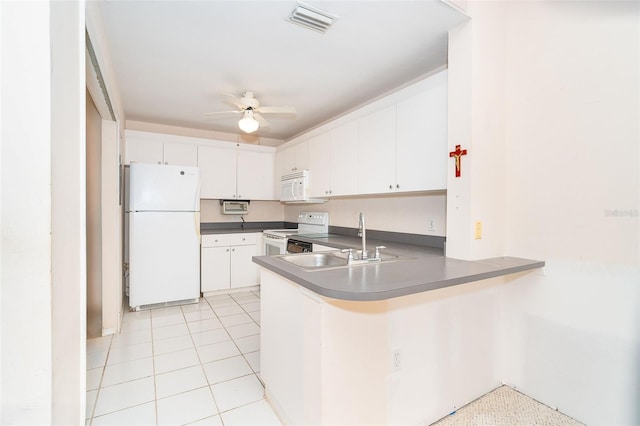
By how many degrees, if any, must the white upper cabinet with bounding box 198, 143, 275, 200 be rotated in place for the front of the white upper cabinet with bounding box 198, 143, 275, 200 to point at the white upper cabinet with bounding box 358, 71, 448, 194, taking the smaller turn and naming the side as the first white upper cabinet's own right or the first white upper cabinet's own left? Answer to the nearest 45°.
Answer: approximately 45° to the first white upper cabinet's own left

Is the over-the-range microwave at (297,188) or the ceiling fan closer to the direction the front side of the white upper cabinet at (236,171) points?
the ceiling fan

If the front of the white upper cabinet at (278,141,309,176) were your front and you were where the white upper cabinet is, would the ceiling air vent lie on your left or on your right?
on your left

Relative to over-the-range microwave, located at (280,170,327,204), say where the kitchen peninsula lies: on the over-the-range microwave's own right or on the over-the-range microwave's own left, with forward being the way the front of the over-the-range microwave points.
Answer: on the over-the-range microwave's own left

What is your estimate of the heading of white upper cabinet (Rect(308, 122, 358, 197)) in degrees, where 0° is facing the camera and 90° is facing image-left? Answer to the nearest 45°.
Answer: approximately 45°

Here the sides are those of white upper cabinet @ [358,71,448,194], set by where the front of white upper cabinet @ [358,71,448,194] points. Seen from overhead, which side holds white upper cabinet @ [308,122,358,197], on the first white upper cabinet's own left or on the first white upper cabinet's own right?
on the first white upper cabinet's own right

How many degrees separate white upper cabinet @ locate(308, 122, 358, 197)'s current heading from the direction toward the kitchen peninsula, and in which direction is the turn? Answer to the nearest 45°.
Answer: approximately 45° to its left

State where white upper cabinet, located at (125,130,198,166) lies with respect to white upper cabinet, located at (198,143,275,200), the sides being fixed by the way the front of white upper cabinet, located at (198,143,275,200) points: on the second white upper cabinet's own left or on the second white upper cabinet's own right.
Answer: on the second white upper cabinet's own right
